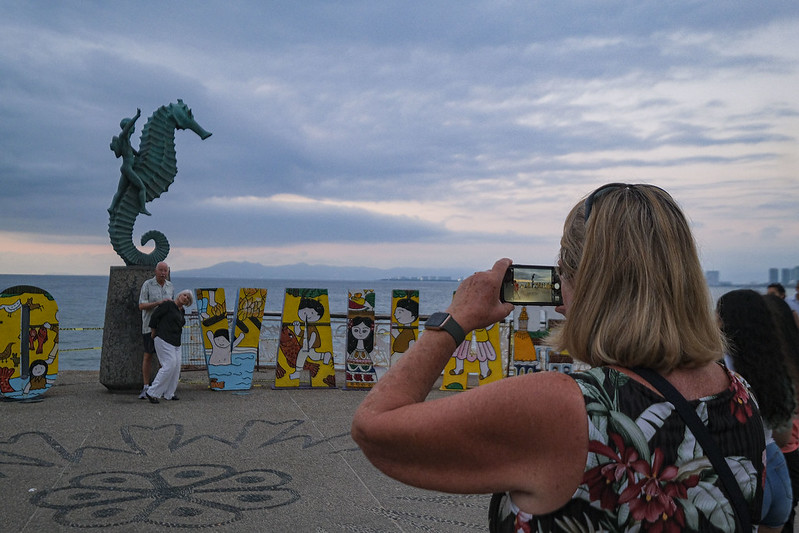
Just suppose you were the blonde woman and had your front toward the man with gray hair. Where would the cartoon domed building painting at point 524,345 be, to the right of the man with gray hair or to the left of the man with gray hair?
right

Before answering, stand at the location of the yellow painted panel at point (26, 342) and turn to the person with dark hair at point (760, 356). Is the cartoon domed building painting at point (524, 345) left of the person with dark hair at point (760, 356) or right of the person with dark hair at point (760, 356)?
left

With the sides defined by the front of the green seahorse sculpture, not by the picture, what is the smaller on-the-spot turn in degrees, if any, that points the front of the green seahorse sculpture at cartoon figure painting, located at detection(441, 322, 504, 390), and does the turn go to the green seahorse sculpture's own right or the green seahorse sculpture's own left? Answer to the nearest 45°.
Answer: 0° — it already faces it

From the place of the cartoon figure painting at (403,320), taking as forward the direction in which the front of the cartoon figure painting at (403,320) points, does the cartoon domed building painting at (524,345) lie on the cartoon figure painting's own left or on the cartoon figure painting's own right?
on the cartoon figure painting's own left

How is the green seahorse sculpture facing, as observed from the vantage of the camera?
facing to the right of the viewer

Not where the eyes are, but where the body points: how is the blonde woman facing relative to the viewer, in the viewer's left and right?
facing away from the viewer and to the left of the viewer

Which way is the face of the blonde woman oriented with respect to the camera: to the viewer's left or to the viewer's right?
to the viewer's left

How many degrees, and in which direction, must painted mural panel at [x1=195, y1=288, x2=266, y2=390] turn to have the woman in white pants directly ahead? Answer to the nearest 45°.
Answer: approximately 45° to its right

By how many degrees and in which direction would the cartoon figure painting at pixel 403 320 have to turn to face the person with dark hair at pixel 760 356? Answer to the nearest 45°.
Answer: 0° — it already faces them

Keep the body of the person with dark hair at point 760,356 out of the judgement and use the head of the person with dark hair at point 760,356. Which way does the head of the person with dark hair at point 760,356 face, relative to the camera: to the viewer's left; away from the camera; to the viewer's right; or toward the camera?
away from the camera

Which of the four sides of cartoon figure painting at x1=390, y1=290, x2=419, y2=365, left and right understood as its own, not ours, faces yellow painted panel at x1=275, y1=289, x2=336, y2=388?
right

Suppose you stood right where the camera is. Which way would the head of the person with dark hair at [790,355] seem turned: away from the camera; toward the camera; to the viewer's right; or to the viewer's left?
away from the camera
